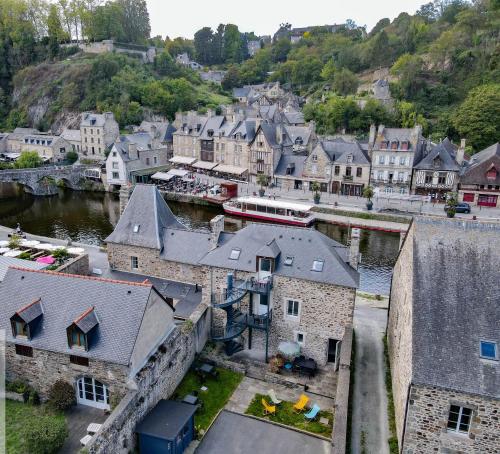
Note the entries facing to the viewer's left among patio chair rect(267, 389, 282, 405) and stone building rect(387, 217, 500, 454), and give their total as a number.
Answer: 0

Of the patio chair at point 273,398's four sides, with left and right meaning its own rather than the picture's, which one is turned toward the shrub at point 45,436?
right

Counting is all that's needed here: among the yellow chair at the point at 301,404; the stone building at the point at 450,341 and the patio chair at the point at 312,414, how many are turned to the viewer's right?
0

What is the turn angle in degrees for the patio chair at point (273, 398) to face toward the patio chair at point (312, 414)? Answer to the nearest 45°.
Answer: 0° — it already faces it

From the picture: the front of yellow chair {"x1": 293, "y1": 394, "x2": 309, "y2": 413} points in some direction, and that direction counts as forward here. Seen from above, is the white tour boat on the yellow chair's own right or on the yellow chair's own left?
on the yellow chair's own right

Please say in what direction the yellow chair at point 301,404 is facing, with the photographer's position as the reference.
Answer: facing the viewer and to the left of the viewer

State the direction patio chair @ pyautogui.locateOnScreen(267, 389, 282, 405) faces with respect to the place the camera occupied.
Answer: facing the viewer and to the right of the viewer

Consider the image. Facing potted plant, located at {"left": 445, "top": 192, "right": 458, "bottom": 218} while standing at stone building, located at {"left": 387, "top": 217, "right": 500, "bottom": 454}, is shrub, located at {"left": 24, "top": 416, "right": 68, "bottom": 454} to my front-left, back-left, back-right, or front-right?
back-left

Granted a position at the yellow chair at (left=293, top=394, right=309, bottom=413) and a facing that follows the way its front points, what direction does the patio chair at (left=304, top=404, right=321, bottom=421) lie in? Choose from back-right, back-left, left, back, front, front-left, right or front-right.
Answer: left

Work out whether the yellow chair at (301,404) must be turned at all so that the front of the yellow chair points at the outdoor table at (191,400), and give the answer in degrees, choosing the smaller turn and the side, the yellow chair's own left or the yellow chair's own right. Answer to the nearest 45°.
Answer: approximately 45° to the yellow chair's own right

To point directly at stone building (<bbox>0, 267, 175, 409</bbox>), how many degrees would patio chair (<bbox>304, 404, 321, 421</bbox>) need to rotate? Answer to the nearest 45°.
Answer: approximately 45° to its right

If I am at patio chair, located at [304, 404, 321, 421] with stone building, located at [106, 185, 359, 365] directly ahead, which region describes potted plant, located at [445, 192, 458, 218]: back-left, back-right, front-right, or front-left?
front-right

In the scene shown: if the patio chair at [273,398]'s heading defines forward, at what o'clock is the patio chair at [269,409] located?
the patio chair at [269,409] is roughly at 2 o'clock from the patio chair at [273,398].

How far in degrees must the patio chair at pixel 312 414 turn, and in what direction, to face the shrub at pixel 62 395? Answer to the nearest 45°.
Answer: approximately 45° to its right

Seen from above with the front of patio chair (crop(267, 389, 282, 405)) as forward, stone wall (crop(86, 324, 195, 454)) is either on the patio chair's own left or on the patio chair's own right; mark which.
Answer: on the patio chair's own right
